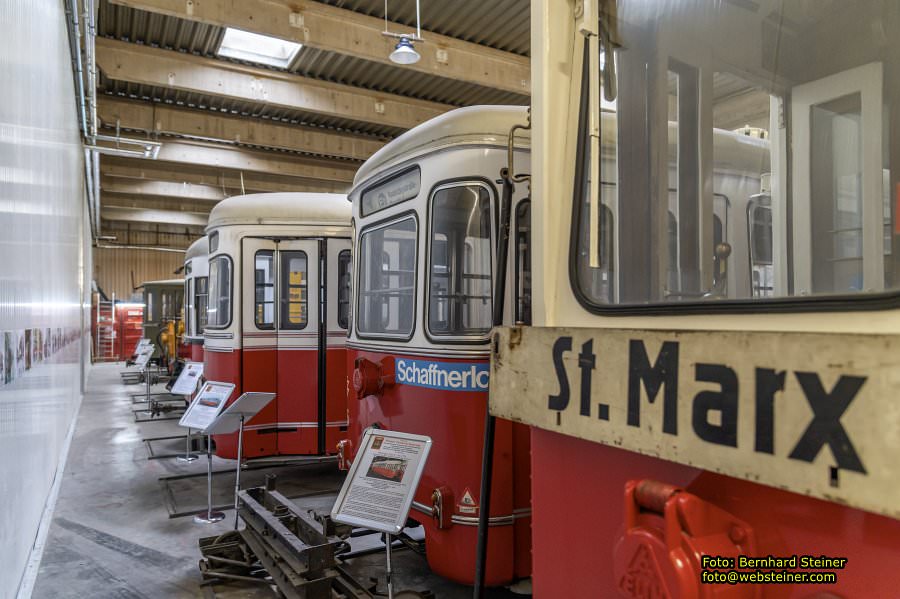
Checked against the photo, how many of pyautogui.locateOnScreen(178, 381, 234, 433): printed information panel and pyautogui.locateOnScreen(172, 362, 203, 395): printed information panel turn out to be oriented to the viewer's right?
0

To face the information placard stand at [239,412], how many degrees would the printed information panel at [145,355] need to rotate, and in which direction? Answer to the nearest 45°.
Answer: approximately 45° to its left

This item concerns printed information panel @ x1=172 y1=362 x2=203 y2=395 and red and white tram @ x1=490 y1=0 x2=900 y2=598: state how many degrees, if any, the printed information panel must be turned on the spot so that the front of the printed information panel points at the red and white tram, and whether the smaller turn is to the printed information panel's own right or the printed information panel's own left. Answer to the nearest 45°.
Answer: approximately 45° to the printed information panel's own left

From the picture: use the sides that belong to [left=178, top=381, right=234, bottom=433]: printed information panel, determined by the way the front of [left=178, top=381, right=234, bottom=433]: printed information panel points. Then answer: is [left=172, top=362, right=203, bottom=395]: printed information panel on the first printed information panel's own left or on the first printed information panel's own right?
on the first printed information panel's own right

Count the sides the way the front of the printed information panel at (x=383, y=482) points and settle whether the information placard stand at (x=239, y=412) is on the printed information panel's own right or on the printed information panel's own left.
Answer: on the printed information panel's own right

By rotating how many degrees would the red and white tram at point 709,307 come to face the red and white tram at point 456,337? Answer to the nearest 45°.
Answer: approximately 90° to its right

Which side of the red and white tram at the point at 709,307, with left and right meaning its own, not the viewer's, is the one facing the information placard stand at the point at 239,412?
right

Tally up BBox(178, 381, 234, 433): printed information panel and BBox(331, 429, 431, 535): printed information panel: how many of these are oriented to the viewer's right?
0

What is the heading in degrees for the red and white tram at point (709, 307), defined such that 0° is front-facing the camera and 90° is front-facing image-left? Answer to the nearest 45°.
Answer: approximately 45°
